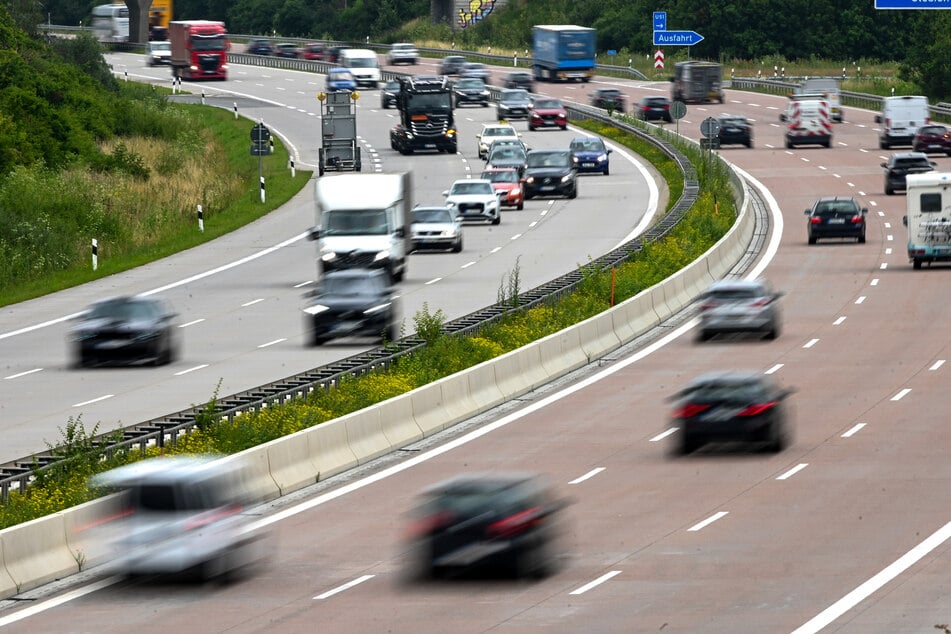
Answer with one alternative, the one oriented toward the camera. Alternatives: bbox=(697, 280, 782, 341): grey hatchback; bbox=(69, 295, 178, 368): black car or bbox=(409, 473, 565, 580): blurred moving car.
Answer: the black car

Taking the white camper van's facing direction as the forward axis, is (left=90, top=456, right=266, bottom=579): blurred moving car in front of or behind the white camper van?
behind

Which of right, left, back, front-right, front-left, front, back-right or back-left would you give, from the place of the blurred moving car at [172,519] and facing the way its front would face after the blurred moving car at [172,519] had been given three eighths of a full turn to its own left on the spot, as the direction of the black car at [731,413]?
back-right

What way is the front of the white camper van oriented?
away from the camera

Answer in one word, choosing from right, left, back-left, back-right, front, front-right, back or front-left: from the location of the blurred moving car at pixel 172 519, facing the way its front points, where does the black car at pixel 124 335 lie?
front-left

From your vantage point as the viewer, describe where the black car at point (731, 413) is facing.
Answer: facing away from the viewer

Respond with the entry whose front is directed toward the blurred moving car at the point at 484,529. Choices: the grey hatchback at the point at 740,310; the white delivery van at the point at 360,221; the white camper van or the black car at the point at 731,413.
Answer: the white delivery van

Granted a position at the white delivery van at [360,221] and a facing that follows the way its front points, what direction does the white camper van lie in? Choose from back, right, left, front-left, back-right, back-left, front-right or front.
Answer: left

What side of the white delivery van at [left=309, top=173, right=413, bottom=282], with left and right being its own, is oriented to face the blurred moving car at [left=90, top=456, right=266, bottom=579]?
front

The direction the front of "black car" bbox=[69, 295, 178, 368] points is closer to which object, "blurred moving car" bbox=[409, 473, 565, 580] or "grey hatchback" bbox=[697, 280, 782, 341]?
the blurred moving car

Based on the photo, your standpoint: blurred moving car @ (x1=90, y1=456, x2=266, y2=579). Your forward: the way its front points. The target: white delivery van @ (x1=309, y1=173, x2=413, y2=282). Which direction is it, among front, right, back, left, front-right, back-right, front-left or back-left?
front-left

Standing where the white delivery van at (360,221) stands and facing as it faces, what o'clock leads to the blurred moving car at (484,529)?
The blurred moving car is roughly at 12 o'clock from the white delivery van.

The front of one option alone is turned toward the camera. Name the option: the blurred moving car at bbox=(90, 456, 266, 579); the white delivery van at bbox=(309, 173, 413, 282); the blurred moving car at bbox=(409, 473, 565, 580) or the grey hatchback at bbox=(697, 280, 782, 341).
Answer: the white delivery van

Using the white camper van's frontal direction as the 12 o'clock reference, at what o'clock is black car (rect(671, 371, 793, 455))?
The black car is roughly at 6 o'clock from the white camper van.

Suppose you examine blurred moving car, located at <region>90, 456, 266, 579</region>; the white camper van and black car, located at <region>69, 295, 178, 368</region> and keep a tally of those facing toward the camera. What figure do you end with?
1

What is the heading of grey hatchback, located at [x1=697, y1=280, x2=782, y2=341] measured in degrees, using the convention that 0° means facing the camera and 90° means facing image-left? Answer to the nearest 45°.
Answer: approximately 180°

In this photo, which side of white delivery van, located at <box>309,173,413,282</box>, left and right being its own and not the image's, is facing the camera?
front
